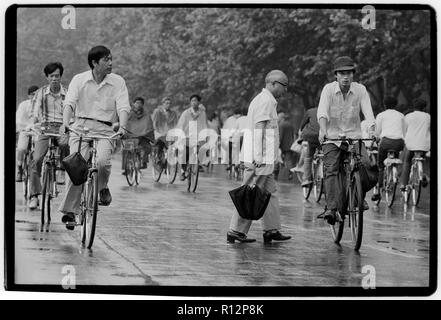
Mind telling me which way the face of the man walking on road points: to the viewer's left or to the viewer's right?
to the viewer's right

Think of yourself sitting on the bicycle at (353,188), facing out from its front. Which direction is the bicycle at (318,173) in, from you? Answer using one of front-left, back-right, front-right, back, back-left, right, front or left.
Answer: back

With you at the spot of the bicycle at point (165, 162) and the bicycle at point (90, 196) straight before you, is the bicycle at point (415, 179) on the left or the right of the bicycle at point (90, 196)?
left

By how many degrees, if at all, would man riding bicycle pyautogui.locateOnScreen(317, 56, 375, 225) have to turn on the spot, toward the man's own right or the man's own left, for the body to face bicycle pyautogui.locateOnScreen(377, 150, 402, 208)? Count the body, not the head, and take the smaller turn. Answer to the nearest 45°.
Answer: approximately 180°

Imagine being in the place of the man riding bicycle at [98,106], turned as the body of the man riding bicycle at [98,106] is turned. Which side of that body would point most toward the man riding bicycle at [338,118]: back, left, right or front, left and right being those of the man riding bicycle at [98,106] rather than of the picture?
left

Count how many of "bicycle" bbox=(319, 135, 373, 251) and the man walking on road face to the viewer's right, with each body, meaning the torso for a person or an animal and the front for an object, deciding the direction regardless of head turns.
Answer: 1
